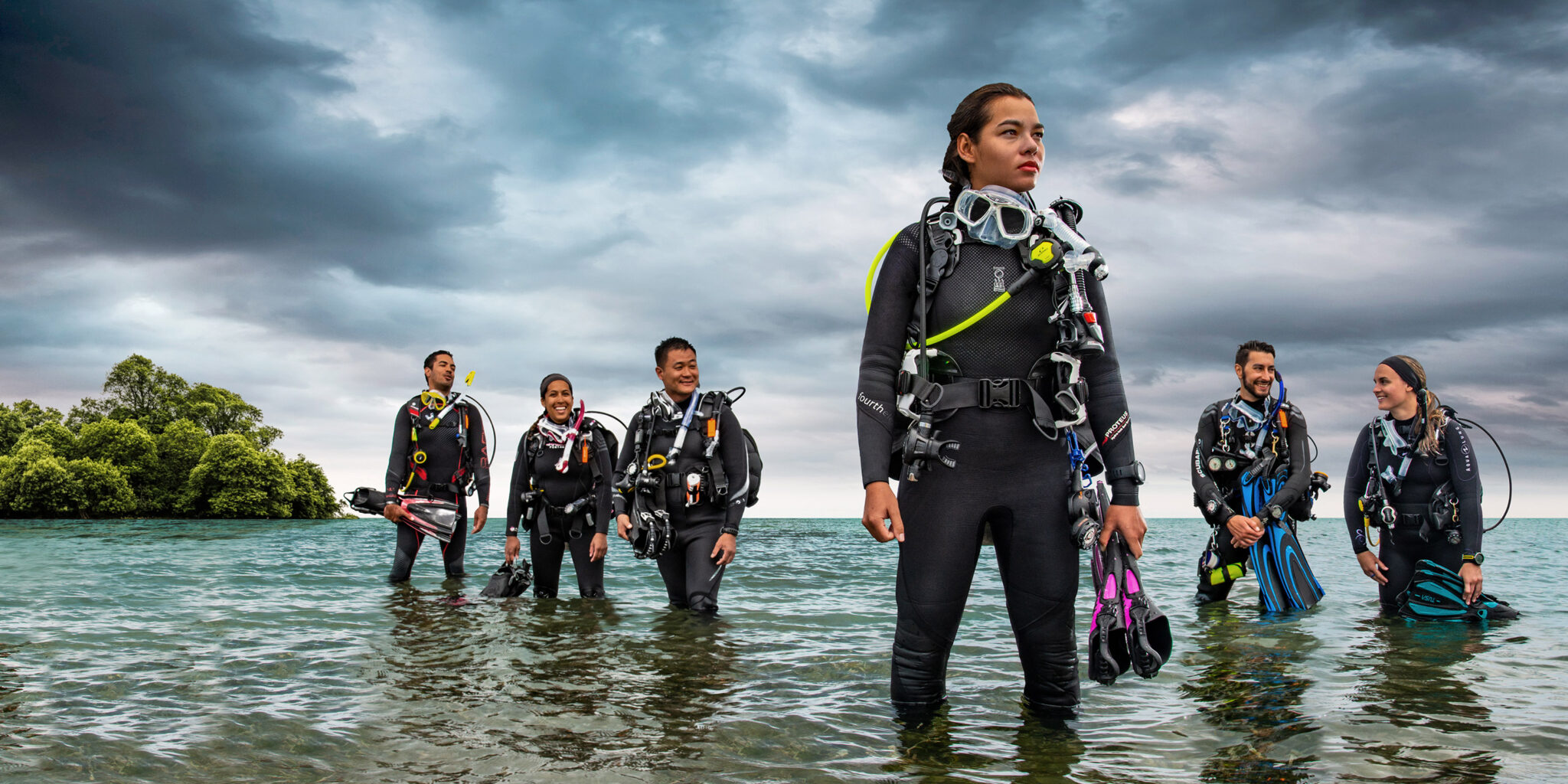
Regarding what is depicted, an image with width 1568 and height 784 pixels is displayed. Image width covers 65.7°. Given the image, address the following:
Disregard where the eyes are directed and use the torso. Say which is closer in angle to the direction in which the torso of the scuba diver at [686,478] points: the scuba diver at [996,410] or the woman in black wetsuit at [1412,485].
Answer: the scuba diver

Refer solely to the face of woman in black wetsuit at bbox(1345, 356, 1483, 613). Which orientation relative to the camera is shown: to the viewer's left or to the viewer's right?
to the viewer's left

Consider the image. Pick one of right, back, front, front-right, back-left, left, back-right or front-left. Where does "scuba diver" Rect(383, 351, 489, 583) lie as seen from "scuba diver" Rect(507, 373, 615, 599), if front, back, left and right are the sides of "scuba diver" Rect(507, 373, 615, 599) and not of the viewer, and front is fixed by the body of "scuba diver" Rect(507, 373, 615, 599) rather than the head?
back-right

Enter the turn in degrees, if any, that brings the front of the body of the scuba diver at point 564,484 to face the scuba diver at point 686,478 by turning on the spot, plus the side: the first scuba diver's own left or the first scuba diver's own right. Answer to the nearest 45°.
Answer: approximately 45° to the first scuba diver's own left

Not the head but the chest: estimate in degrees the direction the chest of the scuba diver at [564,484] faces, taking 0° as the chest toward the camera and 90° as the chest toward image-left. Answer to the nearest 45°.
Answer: approximately 0°
